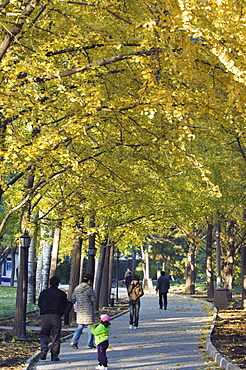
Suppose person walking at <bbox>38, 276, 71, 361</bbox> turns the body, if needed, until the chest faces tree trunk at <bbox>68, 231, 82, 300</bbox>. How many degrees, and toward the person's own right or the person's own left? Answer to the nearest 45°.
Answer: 0° — they already face it

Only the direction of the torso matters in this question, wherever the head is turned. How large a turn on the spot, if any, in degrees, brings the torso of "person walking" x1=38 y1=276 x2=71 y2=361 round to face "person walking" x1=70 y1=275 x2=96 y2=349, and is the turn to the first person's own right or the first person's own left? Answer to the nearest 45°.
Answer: approximately 45° to the first person's own right

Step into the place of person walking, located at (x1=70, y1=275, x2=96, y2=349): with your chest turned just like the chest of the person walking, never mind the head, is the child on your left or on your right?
on your right

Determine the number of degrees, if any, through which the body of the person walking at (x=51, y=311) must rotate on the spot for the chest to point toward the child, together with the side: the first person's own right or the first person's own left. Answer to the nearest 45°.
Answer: approximately 135° to the first person's own right

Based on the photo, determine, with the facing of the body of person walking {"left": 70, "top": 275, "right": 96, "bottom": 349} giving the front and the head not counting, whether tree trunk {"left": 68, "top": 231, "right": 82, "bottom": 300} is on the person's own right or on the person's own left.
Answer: on the person's own left

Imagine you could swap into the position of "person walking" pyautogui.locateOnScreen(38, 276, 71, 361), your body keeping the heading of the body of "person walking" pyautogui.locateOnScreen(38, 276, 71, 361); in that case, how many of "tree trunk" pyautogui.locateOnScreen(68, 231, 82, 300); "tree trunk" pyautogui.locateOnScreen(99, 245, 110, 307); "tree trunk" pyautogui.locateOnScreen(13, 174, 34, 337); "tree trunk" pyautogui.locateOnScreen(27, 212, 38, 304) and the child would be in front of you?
4

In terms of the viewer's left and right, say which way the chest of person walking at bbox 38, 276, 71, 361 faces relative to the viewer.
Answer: facing away from the viewer

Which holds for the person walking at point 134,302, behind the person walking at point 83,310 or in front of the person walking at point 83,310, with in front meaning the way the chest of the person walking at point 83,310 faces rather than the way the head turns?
in front

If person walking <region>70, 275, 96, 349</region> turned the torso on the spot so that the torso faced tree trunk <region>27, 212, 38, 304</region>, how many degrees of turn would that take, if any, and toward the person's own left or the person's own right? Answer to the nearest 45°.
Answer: approximately 45° to the person's own left

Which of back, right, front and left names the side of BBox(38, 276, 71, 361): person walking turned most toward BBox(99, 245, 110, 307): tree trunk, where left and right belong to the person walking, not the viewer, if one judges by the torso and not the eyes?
front

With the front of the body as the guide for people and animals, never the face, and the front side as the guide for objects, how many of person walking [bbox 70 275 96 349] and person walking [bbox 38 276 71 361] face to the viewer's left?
0

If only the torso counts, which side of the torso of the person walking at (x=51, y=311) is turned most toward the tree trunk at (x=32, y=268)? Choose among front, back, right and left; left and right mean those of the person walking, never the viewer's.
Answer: front

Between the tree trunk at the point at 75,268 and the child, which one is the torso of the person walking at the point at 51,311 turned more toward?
the tree trunk

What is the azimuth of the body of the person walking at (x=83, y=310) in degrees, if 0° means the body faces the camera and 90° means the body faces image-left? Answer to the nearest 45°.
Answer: approximately 225°
